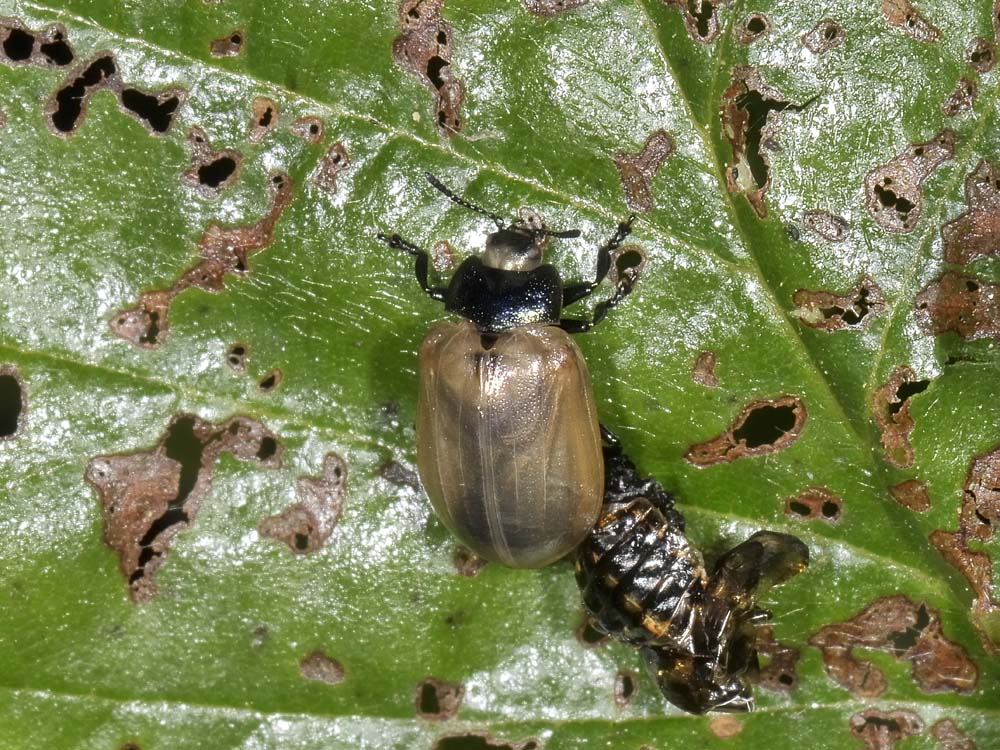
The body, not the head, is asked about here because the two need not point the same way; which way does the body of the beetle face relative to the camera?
away from the camera

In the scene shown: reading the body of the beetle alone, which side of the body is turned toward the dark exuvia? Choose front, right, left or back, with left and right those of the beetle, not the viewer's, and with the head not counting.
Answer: right
